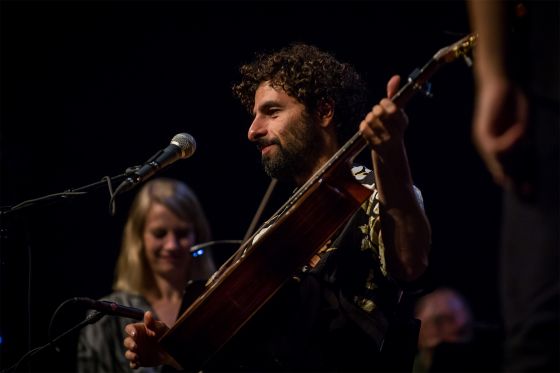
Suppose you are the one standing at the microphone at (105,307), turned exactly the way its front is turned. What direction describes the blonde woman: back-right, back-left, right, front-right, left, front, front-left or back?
left

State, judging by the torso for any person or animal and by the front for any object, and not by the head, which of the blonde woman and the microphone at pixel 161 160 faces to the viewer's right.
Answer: the microphone

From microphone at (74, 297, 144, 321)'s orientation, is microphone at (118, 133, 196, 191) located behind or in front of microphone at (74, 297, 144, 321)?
in front

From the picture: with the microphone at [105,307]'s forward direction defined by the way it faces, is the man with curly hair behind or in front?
in front

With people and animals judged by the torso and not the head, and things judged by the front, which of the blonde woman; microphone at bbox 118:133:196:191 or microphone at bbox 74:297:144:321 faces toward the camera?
the blonde woman

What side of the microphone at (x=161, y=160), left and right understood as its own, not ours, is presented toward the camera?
right

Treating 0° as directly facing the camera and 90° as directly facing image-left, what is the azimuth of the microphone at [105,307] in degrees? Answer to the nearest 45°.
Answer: approximately 270°

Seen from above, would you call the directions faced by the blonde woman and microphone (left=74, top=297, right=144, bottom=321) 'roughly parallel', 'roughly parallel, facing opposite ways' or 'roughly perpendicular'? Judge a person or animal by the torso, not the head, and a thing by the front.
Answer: roughly perpendicular

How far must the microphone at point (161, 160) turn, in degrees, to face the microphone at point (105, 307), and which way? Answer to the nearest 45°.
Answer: approximately 180°

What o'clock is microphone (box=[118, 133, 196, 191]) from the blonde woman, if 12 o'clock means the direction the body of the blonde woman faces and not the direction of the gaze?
The microphone is roughly at 12 o'clock from the blonde woman.

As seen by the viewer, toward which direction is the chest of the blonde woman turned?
toward the camera

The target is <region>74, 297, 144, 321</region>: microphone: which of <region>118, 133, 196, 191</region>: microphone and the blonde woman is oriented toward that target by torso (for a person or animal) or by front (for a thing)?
the blonde woman

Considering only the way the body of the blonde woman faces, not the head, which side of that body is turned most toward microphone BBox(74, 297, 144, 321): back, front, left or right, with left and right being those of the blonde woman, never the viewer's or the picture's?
front
